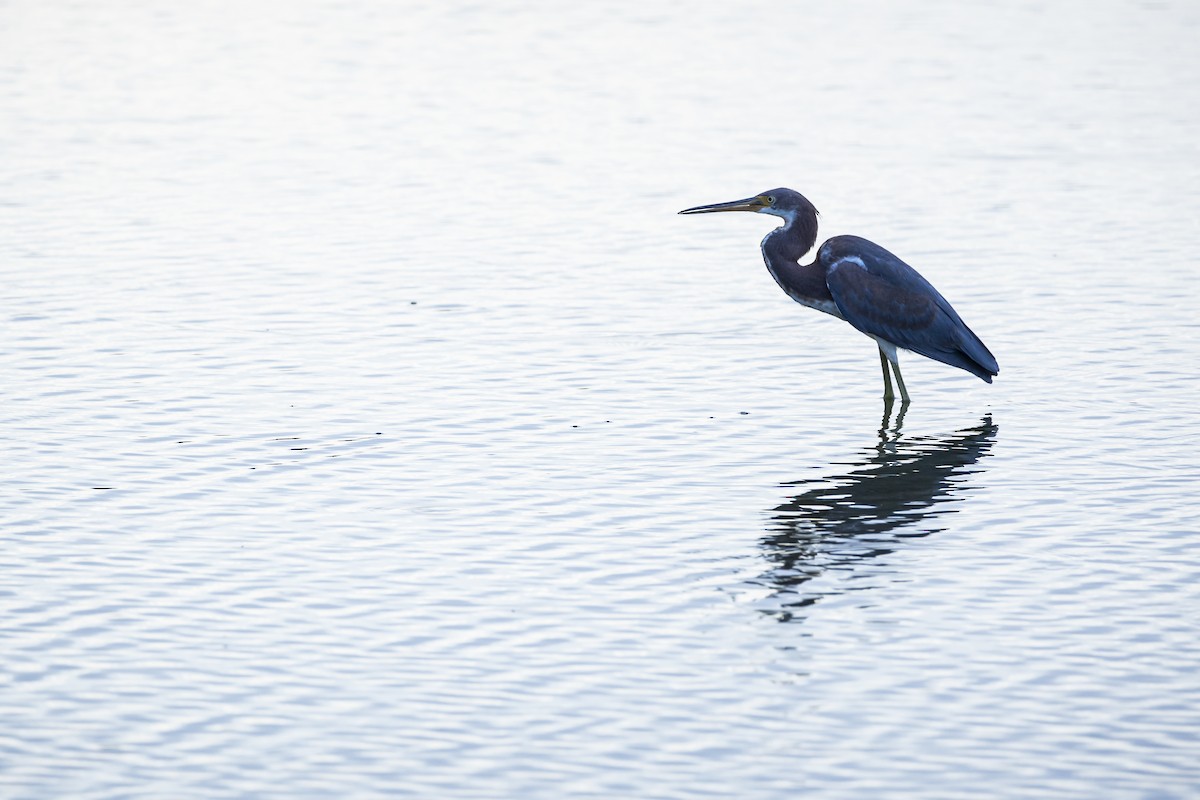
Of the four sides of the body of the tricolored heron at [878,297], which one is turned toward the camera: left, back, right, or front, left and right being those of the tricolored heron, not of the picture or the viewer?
left
